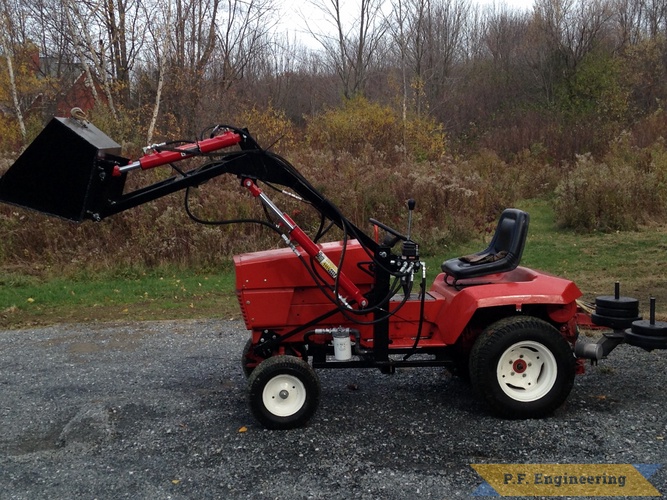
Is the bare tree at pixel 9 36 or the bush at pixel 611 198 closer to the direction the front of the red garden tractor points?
the bare tree

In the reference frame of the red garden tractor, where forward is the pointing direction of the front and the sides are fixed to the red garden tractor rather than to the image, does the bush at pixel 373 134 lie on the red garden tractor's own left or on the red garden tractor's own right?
on the red garden tractor's own right

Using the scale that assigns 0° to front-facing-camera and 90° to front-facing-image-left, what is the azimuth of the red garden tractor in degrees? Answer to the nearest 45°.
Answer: approximately 90°

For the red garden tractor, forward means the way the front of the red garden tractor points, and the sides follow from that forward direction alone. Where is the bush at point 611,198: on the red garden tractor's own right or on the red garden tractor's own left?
on the red garden tractor's own right

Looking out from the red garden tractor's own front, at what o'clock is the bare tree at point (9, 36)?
The bare tree is roughly at 2 o'clock from the red garden tractor.

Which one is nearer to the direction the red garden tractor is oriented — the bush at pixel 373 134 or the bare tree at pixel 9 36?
the bare tree

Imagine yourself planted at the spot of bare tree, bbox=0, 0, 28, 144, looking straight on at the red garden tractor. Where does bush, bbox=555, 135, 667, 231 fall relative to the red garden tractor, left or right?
left
